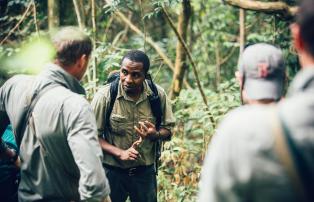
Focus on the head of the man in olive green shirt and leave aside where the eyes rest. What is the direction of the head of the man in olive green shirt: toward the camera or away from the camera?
toward the camera

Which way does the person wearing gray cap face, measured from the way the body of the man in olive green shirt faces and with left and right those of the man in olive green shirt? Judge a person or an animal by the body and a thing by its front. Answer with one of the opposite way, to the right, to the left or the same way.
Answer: the opposite way

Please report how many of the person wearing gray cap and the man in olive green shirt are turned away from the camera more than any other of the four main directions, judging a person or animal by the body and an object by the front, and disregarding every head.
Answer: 1

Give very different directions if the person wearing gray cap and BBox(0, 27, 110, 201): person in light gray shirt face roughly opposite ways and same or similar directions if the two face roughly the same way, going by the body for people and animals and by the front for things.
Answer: same or similar directions

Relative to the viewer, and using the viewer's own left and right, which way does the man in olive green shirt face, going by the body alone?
facing the viewer

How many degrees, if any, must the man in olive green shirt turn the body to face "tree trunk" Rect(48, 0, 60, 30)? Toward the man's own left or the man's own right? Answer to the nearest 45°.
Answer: approximately 180°

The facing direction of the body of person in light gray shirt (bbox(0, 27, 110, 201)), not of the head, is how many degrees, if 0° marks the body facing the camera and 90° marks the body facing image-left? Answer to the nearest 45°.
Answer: approximately 225°

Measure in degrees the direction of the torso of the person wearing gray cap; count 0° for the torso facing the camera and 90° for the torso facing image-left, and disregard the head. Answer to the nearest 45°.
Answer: approximately 180°

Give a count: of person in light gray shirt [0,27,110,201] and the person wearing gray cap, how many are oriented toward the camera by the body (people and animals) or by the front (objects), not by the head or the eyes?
0

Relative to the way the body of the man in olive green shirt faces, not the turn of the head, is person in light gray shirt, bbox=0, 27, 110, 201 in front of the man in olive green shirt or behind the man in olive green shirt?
in front

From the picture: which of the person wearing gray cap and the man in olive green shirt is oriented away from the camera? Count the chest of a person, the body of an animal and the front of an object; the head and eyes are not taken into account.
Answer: the person wearing gray cap

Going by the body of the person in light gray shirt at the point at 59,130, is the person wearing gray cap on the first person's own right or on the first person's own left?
on the first person's own right
